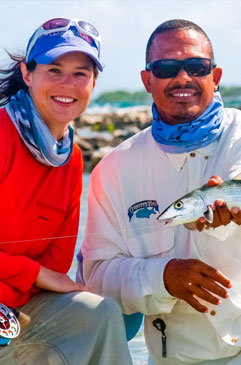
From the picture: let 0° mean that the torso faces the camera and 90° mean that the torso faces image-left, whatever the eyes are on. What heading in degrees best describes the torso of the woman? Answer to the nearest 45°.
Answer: approximately 315°
